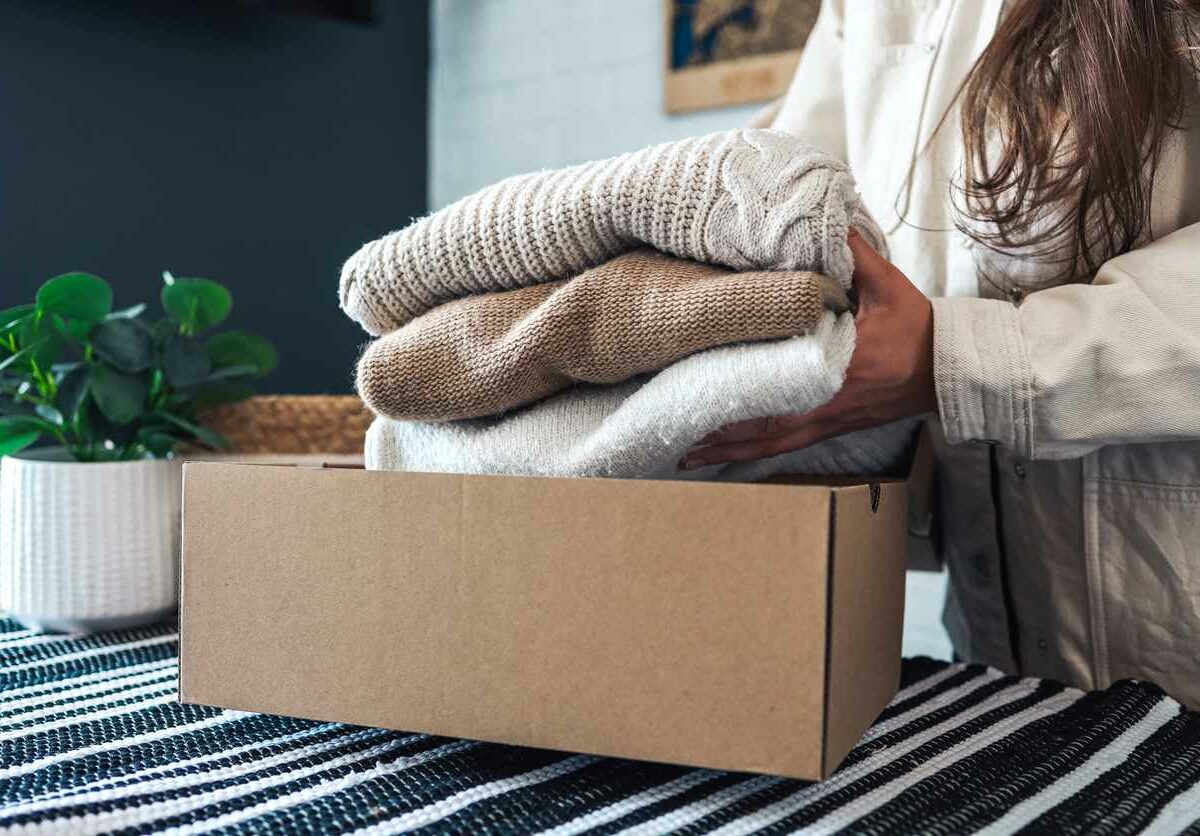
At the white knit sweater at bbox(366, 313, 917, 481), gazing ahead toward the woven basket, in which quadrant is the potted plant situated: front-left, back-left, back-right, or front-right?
front-left

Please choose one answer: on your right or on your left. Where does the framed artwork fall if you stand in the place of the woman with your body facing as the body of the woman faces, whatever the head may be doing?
on your right

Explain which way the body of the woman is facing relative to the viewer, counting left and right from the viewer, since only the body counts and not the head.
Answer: facing the viewer and to the left of the viewer
